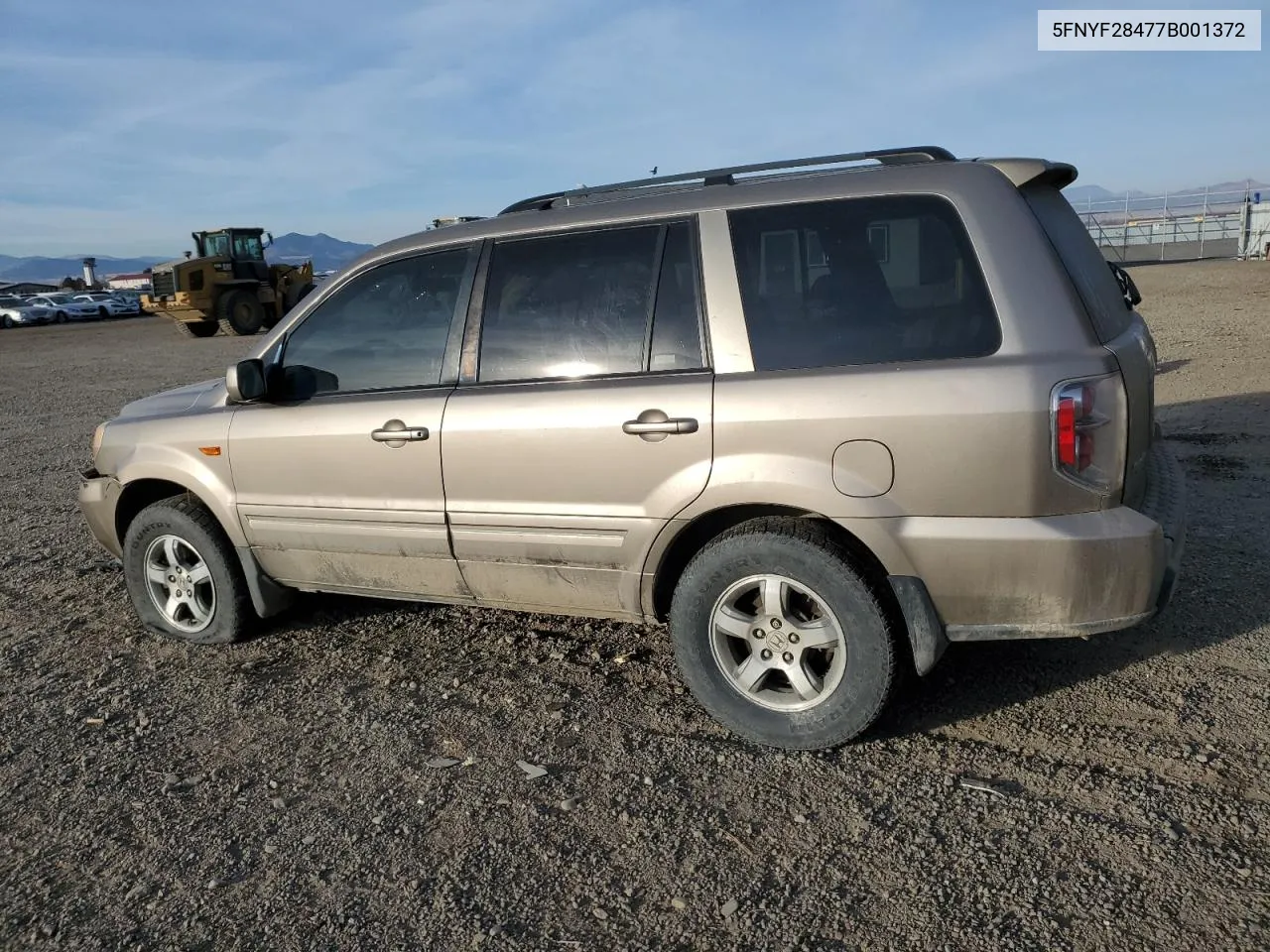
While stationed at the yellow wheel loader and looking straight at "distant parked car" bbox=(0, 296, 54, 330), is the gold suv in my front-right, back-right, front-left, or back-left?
back-left

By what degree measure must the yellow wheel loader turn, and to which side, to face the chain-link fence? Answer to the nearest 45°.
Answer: approximately 45° to its right

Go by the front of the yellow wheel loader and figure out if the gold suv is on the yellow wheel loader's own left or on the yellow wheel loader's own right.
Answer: on the yellow wheel loader's own right

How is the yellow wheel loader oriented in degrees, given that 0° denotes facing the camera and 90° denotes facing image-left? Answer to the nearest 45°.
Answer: approximately 225°
